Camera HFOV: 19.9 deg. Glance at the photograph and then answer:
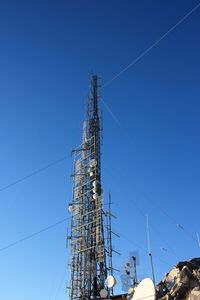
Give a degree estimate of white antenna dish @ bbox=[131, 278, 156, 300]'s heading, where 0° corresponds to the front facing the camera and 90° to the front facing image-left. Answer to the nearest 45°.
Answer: approximately 45°

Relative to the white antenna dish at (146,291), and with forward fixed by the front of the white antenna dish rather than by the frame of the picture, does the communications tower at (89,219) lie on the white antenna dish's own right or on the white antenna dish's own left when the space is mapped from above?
on the white antenna dish's own right
